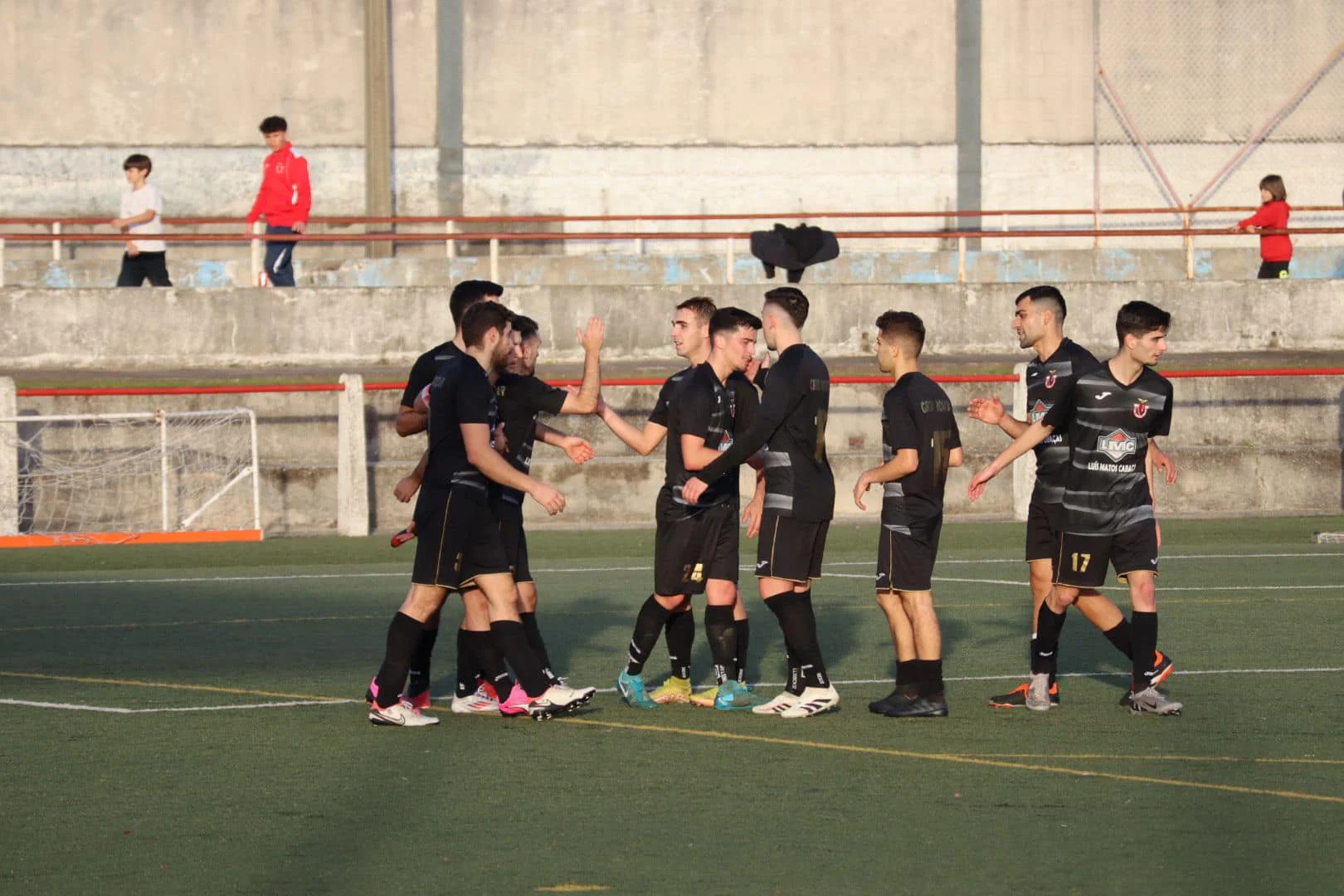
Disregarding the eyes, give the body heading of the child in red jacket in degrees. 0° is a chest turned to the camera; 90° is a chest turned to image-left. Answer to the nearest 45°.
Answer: approximately 90°

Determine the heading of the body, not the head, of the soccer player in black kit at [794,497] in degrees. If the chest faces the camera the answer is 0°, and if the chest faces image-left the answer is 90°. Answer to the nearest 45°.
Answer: approximately 135°

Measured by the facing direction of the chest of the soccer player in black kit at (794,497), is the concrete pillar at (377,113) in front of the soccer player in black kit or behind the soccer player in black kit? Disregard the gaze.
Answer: in front

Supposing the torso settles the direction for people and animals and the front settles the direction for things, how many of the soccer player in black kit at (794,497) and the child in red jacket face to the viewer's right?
0

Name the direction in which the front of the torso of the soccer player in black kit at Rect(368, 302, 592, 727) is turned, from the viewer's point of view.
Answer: to the viewer's right

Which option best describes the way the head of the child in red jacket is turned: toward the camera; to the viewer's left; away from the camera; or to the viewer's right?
to the viewer's left

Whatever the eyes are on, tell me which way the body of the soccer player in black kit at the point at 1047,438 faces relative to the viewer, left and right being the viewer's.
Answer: facing the viewer and to the left of the viewer

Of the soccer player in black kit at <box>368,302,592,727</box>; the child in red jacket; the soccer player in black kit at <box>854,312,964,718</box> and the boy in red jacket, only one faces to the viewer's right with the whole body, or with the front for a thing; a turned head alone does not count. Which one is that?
the soccer player in black kit at <box>368,302,592,727</box>

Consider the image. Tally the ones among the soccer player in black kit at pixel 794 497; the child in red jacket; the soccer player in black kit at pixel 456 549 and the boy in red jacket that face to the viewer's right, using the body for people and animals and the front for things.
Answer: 1

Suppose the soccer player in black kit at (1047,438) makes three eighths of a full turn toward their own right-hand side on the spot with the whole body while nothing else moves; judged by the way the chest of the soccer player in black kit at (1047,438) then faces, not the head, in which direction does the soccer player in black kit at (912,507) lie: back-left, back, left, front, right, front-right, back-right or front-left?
back-left

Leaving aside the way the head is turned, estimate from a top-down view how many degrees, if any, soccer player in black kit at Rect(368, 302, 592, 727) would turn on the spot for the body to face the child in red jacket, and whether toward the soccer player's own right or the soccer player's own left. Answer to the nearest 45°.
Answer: approximately 45° to the soccer player's own left

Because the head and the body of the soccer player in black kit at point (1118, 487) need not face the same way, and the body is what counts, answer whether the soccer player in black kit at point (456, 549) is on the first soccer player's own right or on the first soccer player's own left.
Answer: on the first soccer player's own right

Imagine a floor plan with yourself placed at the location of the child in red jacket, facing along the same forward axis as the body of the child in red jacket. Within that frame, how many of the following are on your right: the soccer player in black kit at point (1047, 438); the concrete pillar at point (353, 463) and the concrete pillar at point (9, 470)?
0

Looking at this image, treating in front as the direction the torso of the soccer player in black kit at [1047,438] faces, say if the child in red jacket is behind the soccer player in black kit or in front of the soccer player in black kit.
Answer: behind

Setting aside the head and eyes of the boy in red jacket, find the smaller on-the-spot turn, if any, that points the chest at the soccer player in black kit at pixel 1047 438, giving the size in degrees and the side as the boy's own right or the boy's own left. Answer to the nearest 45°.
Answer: approximately 45° to the boy's own left

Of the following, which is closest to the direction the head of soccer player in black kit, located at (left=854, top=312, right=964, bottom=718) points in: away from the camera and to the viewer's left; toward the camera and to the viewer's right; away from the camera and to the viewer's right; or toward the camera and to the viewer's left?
away from the camera and to the viewer's left

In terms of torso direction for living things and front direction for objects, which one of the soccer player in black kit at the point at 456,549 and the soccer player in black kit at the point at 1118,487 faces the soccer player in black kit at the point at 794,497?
the soccer player in black kit at the point at 456,549
